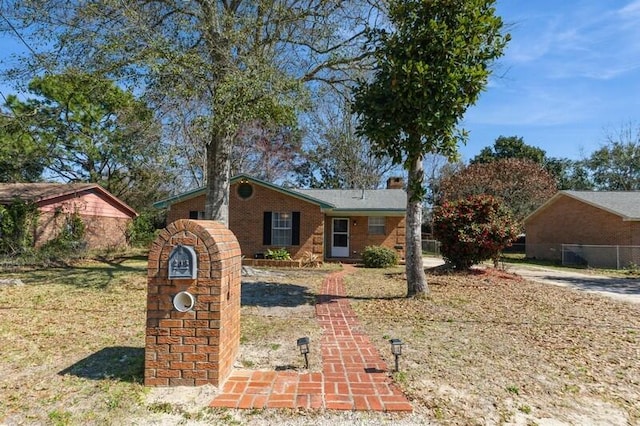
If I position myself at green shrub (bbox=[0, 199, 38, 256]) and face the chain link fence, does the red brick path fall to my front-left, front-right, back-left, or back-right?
front-right

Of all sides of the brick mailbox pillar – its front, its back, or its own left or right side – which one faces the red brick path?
left

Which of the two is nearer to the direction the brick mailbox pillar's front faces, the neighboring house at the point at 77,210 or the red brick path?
the red brick path

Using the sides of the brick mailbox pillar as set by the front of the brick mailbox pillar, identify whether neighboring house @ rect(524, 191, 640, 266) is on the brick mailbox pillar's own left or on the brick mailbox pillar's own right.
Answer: on the brick mailbox pillar's own left

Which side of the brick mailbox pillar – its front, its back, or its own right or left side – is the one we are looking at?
front

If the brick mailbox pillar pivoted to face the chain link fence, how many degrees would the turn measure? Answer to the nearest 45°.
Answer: approximately 135° to its left

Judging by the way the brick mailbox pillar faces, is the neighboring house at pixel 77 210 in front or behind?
behind

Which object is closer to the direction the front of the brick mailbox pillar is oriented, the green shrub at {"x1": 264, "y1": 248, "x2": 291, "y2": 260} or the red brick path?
the red brick path

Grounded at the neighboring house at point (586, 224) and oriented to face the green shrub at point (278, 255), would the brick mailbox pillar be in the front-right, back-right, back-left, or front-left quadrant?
front-left
